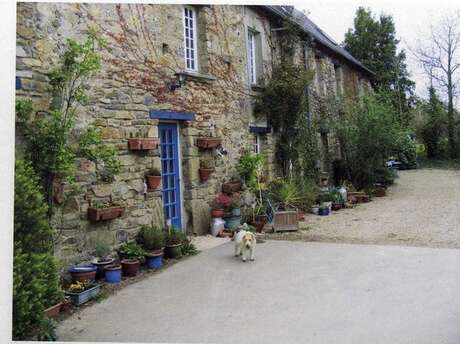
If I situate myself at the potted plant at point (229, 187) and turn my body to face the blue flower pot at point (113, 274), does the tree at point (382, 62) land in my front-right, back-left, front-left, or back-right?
back-left

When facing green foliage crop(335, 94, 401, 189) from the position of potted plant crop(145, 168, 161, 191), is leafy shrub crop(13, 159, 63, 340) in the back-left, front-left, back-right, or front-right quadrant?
back-right

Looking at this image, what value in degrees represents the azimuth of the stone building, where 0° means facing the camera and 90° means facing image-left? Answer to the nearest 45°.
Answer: approximately 315°

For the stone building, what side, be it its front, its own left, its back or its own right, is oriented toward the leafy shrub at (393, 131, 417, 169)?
left

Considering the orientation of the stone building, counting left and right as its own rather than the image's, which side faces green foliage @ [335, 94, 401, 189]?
left
